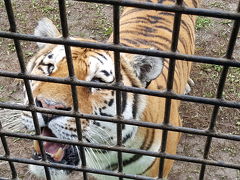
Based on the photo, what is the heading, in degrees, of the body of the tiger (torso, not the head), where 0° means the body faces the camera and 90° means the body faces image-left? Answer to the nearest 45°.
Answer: approximately 45°
